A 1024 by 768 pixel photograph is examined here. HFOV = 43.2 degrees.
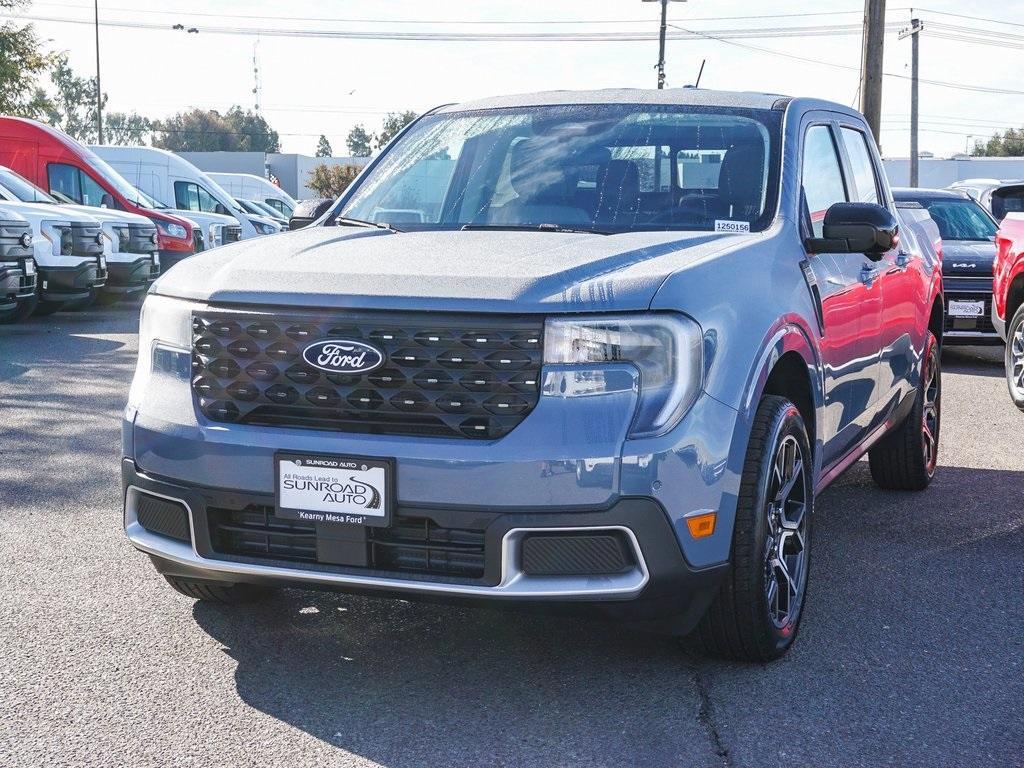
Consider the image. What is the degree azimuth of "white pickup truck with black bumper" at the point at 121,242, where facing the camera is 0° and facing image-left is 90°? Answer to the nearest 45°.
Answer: approximately 315°

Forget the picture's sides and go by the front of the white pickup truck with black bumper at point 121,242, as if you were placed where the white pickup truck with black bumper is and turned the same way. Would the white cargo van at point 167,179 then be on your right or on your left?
on your left

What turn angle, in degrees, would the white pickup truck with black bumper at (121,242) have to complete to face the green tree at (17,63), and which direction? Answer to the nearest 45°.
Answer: approximately 135° to its left

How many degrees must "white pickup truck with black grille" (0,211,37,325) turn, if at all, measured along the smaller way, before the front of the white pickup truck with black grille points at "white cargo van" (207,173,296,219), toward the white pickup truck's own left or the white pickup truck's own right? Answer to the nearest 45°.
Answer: approximately 135° to the white pickup truck's own left

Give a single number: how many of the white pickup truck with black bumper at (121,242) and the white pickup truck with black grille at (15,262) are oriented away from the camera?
0

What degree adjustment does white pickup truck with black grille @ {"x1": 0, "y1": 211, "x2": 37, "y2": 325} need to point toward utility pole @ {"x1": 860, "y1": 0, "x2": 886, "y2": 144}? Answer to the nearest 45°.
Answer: approximately 45° to its left

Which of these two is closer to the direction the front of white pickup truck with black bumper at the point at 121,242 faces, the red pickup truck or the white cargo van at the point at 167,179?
the red pickup truck

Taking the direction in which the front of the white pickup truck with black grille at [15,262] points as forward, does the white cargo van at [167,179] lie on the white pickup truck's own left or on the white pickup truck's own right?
on the white pickup truck's own left

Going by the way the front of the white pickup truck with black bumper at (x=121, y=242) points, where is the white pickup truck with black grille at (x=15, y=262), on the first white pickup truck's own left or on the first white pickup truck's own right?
on the first white pickup truck's own right

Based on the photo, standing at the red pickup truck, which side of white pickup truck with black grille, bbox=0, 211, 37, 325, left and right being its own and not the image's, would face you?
front
